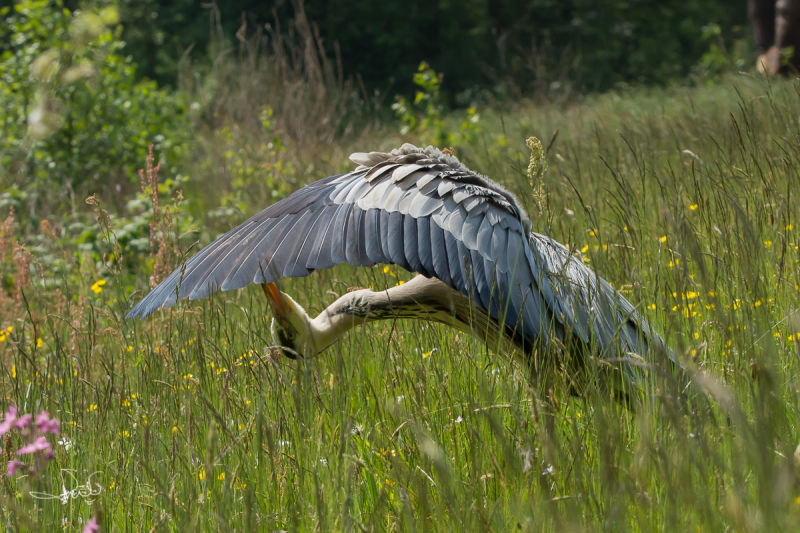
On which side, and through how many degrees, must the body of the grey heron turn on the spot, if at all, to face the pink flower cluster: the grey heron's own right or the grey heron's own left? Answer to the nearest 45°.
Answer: approximately 45° to the grey heron's own left

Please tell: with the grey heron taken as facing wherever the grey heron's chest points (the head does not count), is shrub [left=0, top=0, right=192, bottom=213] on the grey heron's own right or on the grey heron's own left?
on the grey heron's own right

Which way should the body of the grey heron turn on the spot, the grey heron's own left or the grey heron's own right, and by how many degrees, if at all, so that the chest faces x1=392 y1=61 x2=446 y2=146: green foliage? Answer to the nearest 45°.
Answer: approximately 90° to the grey heron's own right

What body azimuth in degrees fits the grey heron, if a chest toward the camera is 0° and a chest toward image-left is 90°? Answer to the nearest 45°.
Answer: approximately 90°

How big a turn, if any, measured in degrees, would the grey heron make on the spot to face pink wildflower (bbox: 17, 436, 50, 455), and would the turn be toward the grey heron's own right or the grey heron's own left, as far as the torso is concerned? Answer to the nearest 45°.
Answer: approximately 45° to the grey heron's own left

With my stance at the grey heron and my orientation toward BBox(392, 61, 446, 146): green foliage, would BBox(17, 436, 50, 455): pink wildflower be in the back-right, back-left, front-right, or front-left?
back-left
